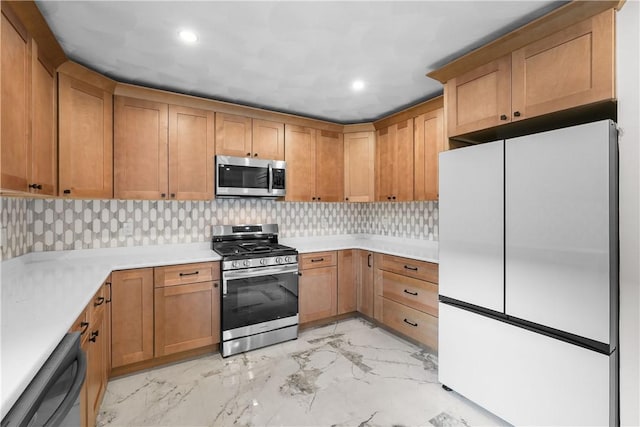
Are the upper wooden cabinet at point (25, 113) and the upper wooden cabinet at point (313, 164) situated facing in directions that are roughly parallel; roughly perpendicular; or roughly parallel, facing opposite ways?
roughly perpendicular

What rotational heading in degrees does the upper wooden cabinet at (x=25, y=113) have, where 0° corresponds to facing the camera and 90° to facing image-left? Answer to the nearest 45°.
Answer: approximately 270°

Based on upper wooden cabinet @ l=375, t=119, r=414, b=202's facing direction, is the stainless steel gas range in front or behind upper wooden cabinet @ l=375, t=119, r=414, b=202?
in front

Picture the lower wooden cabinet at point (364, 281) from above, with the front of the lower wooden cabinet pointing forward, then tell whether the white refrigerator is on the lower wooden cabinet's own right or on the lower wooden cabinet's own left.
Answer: on the lower wooden cabinet's own left

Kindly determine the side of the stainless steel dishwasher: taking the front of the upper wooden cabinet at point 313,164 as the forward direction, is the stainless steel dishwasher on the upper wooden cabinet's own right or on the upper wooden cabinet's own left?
on the upper wooden cabinet's own right

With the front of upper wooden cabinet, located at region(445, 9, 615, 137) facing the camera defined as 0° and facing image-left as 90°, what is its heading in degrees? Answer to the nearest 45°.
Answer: approximately 45°

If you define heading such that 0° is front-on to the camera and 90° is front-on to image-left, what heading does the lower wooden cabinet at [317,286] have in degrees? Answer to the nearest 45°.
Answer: approximately 315°

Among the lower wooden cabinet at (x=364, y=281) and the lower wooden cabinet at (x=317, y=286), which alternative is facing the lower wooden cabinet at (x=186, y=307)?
the lower wooden cabinet at (x=364, y=281)

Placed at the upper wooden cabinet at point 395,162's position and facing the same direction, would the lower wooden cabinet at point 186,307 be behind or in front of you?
in front
